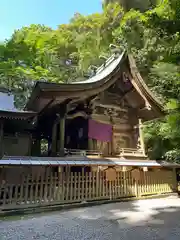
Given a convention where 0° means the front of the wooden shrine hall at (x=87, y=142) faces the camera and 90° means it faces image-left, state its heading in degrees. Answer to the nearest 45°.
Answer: approximately 45°
